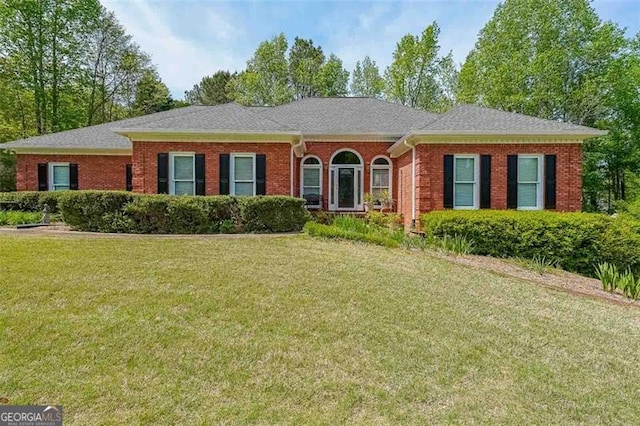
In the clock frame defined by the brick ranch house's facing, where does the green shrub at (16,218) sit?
The green shrub is roughly at 3 o'clock from the brick ranch house.

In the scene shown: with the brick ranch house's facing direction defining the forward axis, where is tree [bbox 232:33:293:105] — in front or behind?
behind

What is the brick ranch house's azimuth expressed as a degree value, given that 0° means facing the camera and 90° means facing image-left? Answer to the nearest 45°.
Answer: approximately 0°

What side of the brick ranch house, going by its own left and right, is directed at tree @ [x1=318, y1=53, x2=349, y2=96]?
back

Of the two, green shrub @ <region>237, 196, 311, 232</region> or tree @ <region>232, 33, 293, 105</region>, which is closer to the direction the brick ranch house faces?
the green shrub

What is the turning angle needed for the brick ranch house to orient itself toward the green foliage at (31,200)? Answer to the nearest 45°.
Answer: approximately 90° to its right

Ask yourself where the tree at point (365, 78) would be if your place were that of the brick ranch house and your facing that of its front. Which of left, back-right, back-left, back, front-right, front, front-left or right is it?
back

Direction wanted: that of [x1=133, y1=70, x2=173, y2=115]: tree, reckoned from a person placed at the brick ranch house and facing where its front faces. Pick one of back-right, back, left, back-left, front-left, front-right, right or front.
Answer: back-right

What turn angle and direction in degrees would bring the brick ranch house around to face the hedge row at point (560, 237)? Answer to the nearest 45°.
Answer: approximately 45° to its left

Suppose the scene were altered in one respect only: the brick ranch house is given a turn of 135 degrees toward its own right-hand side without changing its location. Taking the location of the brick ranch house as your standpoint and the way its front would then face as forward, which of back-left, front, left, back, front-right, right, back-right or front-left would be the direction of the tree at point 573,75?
right
